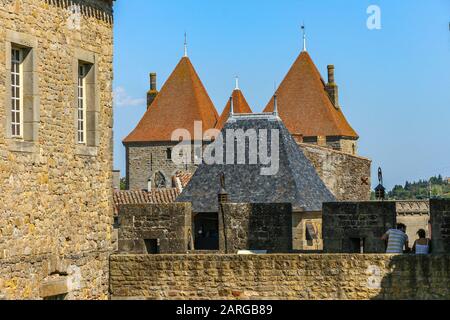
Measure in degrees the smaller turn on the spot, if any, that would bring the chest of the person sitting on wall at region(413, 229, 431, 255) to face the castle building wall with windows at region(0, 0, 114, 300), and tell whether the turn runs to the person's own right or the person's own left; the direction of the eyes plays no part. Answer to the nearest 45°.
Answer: approximately 135° to the person's own left

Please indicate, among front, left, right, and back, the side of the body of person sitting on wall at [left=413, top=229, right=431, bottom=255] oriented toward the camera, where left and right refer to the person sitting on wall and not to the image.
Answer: back

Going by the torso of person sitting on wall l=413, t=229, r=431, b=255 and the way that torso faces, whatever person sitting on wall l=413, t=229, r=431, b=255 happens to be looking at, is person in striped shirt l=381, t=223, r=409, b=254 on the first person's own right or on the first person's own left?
on the first person's own left
